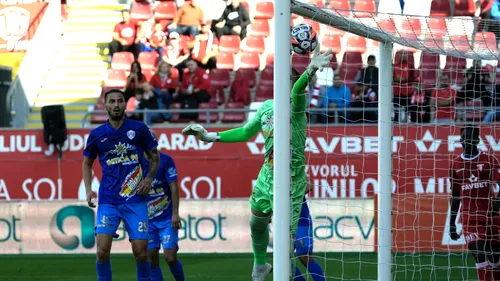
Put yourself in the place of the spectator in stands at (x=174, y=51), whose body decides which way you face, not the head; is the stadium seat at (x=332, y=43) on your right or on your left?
on your left

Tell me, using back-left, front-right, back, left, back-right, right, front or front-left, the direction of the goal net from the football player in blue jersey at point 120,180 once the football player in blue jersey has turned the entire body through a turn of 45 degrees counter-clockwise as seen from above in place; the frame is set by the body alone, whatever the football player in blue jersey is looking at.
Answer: left

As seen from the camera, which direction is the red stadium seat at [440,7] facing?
toward the camera

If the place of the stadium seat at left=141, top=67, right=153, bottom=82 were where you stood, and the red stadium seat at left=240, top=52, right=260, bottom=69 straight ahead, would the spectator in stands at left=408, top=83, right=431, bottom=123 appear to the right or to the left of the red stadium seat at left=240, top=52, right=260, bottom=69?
right

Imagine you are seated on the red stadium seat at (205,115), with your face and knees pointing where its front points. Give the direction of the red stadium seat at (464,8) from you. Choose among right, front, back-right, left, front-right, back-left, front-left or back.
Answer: left

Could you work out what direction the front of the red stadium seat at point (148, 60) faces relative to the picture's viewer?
facing the viewer

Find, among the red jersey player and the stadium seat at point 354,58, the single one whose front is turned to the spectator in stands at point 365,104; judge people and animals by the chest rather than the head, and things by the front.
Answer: the stadium seat

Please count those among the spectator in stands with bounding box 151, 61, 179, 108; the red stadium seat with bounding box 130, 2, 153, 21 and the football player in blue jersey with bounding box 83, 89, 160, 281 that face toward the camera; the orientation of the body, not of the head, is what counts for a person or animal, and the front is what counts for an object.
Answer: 3

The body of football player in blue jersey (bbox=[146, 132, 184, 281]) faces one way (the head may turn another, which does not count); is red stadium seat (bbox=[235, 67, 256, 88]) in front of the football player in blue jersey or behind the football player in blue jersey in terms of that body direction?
behind

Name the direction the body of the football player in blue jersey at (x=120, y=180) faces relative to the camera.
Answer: toward the camera

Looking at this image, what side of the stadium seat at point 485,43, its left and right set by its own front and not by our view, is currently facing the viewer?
front

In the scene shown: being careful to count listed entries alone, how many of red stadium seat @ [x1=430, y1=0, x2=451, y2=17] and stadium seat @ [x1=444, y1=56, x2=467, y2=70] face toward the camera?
2

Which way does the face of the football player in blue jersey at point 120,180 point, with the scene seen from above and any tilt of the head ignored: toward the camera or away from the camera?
toward the camera

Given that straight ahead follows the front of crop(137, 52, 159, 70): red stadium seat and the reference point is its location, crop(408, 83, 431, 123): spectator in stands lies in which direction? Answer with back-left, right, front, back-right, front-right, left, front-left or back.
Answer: front-left
